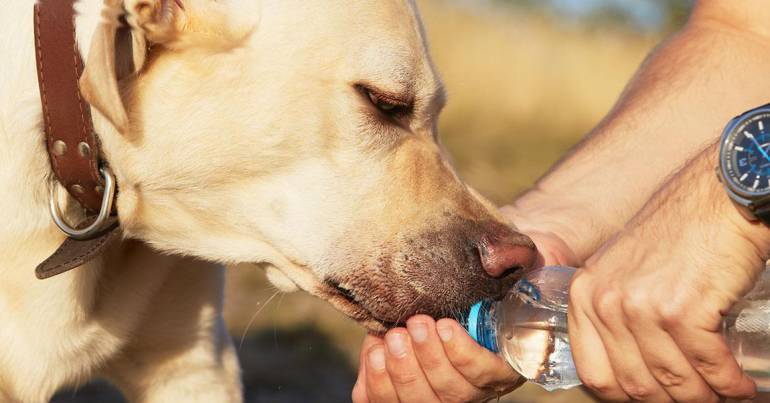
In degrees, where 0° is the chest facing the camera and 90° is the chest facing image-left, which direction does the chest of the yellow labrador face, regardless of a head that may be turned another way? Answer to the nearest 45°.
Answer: approximately 270°
